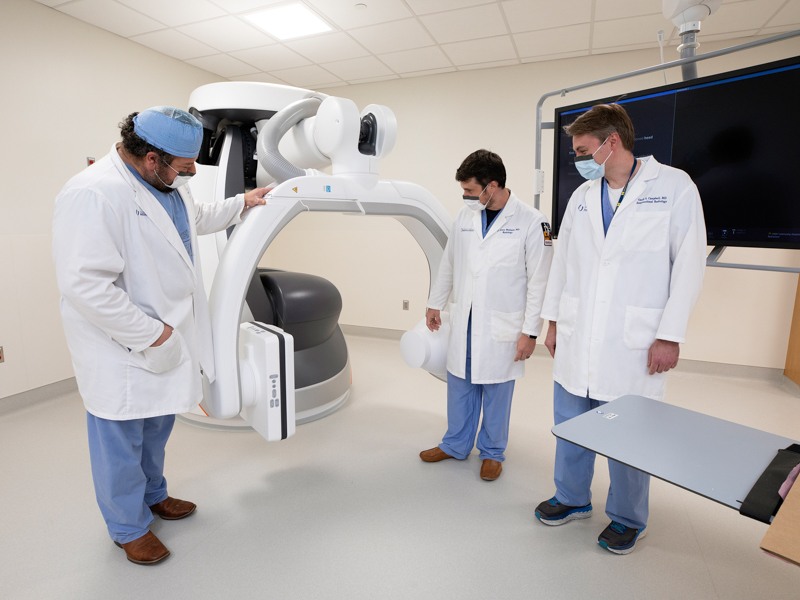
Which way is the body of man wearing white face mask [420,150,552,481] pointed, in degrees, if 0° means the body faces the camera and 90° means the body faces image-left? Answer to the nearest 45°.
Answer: approximately 45°

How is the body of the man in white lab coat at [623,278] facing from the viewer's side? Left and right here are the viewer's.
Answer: facing the viewer and to the left of the viewer

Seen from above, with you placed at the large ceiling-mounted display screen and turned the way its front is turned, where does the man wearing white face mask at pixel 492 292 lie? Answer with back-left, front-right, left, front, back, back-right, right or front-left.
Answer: front-right

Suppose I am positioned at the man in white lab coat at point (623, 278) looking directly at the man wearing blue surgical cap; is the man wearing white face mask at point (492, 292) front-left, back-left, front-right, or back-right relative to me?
front-right

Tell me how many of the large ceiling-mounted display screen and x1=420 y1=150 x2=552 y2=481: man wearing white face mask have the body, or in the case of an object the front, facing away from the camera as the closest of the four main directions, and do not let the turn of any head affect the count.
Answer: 0

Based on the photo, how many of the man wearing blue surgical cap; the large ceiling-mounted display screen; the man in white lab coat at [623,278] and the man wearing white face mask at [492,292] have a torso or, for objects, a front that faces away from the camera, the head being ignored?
0

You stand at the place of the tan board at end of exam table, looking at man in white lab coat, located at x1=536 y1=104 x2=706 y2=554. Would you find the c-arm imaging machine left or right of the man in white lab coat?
left

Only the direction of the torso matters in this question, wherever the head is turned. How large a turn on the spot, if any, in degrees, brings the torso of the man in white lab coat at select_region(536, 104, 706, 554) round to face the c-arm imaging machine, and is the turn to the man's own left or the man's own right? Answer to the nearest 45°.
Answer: approximately 45° to the man's own right

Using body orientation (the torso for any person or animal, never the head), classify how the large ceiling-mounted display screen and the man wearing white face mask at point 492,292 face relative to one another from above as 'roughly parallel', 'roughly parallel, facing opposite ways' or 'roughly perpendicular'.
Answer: roughly parallel

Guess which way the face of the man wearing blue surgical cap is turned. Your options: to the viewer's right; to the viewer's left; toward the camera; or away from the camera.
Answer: to the viewer's right

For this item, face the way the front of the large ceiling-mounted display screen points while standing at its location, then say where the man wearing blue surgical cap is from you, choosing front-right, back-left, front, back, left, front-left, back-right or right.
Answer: front

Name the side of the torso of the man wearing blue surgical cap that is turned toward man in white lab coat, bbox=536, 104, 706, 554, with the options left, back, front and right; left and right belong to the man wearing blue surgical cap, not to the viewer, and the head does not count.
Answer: front

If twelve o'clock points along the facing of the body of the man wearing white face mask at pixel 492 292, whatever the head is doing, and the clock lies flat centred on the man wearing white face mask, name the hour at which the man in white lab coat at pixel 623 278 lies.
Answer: The man in white lab coat is roughly at 9 o'clock from the man wearing white face mask.

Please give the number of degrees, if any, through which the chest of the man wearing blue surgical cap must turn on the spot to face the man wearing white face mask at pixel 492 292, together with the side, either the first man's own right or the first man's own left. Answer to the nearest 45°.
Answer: approximately 45° to the first man's own left

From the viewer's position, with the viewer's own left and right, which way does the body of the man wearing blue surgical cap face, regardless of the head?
facing the viewer and to the right of the viewer

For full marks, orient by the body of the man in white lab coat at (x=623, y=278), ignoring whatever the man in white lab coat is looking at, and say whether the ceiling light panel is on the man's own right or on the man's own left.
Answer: on the man's own right

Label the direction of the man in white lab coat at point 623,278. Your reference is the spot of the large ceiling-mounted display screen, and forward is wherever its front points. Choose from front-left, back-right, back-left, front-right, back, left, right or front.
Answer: front

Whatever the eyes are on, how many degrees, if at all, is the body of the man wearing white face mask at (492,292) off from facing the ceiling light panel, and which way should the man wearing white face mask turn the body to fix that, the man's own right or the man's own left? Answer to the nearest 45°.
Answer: approximately 90° to the man's own right
